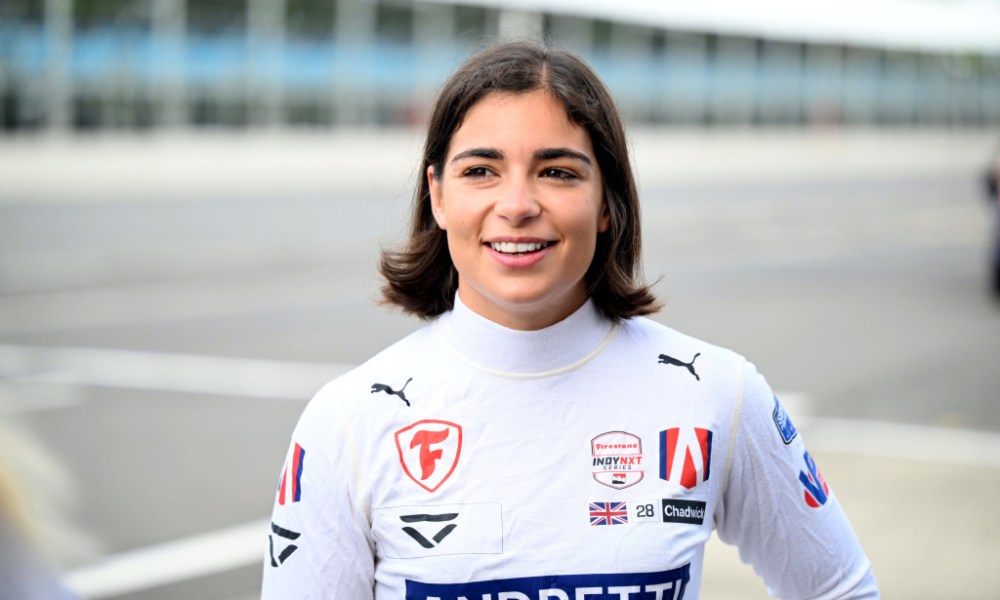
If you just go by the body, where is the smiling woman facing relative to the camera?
toward the camera

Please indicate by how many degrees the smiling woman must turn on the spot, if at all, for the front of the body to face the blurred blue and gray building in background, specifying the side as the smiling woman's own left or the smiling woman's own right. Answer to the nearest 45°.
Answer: approximately 180°
